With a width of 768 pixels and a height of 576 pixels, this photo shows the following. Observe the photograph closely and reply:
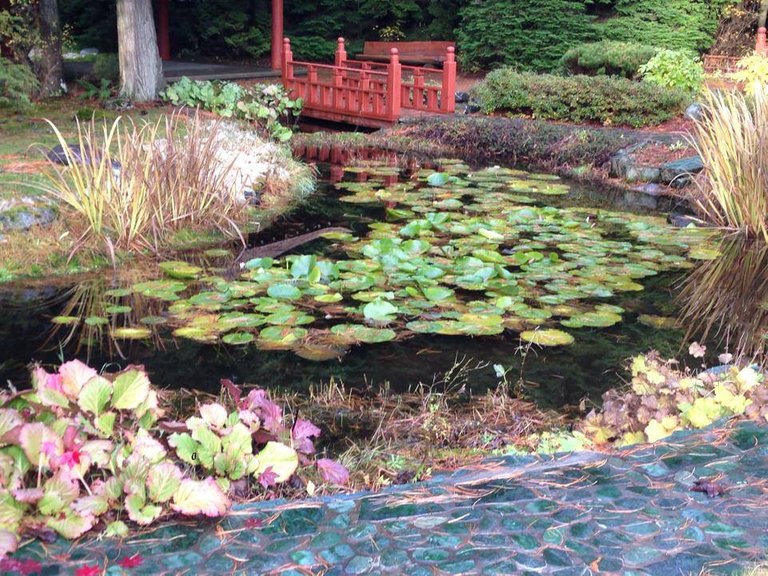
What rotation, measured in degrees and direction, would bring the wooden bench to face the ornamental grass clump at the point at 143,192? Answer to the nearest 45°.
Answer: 0° — it already faces it

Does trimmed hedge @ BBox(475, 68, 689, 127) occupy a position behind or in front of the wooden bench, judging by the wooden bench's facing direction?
in front

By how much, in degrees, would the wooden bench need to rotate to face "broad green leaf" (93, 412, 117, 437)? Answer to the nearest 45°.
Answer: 0° — it already faces it

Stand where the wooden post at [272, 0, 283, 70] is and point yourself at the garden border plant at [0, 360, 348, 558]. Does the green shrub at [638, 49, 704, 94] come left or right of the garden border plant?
left

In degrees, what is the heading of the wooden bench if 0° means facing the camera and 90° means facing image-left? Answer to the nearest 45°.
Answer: approximately 0°

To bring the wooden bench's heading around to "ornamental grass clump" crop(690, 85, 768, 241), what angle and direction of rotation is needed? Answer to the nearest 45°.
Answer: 0° — it already faces it

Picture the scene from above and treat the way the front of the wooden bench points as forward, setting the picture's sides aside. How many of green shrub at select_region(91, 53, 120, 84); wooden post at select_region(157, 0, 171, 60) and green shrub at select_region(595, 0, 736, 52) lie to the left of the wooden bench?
1

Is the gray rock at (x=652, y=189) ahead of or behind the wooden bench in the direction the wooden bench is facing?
ahead

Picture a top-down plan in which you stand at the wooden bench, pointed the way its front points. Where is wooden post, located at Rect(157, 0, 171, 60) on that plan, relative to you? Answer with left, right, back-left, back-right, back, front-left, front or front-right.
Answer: right

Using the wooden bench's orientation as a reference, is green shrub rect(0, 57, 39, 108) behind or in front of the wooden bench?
in front

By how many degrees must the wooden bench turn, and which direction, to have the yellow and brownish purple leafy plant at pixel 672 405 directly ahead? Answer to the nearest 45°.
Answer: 0° — it already faces it

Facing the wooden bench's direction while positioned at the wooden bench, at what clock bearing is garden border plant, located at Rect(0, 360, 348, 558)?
The garden border plant is roughly at 12 o'clock from the wooden bench.
